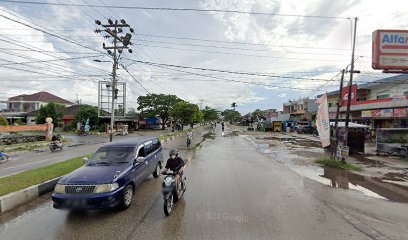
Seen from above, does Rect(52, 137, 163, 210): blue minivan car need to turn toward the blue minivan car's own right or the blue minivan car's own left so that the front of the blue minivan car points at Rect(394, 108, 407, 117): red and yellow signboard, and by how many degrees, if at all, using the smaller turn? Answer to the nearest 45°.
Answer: approximately 135° to the blue minivan car's own left

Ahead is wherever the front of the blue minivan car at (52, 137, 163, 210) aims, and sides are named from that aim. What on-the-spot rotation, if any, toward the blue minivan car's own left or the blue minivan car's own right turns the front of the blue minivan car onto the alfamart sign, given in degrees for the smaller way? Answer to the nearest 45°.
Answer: approximately 135° to the blue minivan car's own left

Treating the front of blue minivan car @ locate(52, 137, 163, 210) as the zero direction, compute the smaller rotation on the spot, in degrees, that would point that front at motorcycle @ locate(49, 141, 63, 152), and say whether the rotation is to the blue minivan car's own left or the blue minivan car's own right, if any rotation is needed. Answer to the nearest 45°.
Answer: approximately 135° to the blue minivan car's own right

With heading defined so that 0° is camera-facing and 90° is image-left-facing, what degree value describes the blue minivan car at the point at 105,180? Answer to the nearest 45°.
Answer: approximately 45°

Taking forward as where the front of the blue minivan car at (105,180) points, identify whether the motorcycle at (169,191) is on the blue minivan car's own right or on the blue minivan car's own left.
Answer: on the blue minivan car's own left

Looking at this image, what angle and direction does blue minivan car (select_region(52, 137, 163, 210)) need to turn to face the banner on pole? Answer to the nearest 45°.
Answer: approximately 135° to its left

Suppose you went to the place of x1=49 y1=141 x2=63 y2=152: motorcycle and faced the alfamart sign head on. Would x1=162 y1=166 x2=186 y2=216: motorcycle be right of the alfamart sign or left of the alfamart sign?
right
